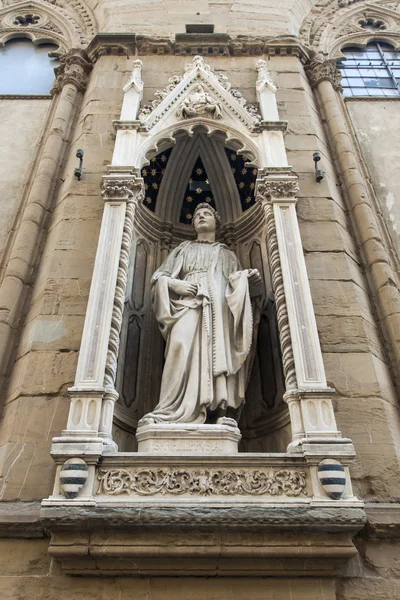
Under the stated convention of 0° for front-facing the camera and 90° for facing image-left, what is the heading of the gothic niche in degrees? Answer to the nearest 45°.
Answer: approximately 0°

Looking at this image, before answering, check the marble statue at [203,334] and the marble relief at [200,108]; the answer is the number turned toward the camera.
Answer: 2

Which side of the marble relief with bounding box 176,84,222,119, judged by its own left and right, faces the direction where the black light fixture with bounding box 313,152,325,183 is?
left

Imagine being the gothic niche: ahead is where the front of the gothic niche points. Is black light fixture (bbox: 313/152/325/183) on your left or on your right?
on your left

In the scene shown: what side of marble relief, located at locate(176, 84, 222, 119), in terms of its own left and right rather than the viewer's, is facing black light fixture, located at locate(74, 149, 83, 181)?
right
